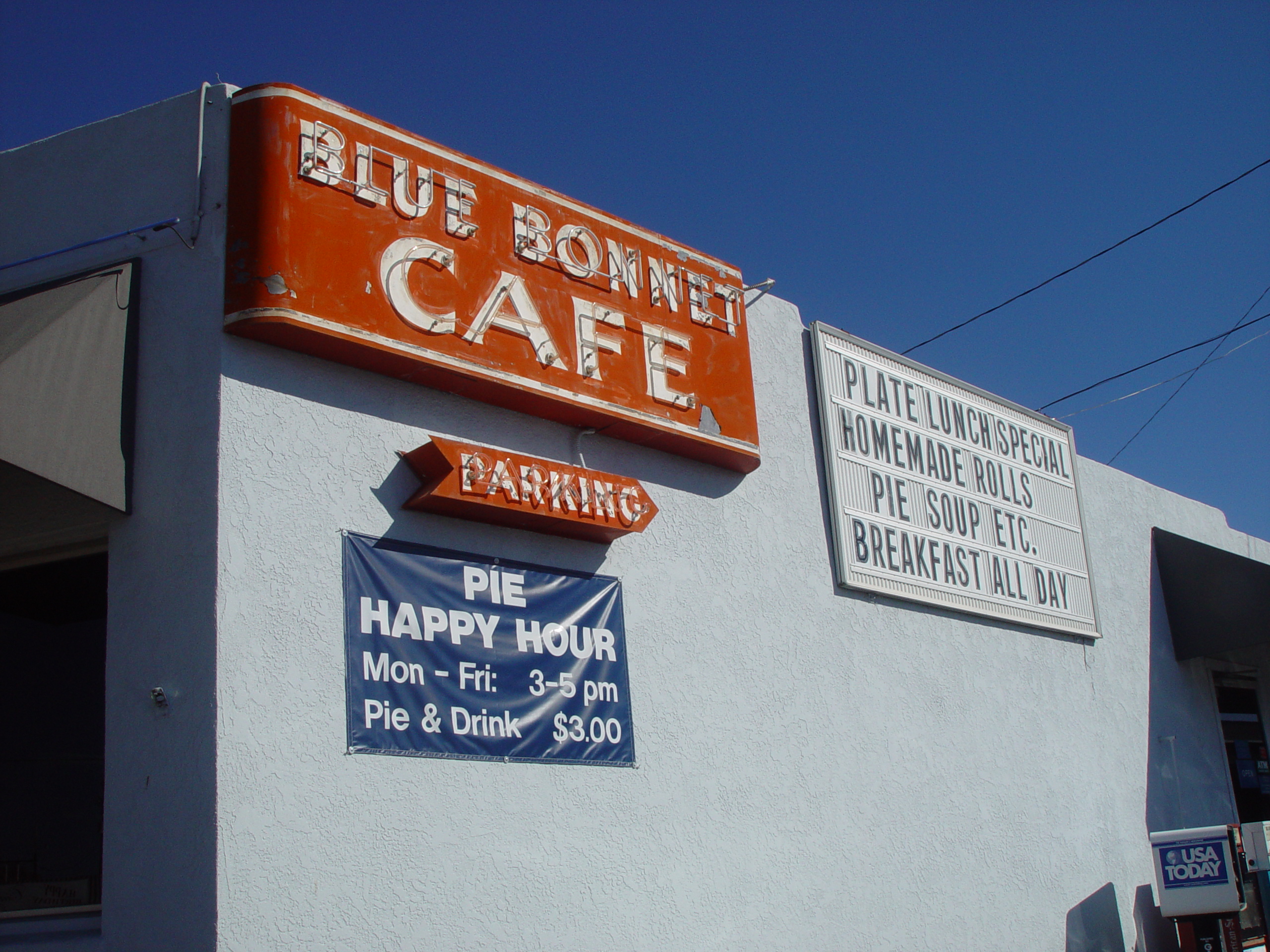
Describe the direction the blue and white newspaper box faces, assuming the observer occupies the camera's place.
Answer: facing to the right of the viewer

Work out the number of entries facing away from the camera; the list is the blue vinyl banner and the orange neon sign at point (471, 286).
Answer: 0

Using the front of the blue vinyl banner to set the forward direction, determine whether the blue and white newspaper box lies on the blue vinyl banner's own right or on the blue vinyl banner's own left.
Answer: on the blue vinyl banner's own left

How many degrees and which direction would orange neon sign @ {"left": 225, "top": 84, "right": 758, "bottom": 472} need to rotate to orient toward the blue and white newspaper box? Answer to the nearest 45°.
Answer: approximately 90° to its left

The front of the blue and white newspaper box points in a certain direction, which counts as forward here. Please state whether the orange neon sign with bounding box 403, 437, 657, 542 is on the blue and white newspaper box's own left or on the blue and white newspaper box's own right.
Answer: on the blue and white newspaper box's own right

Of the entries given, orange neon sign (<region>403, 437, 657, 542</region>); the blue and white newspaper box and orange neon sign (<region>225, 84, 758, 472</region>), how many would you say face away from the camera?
0

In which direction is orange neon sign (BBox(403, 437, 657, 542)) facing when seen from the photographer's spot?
facing the viewer and to the right of the viewer

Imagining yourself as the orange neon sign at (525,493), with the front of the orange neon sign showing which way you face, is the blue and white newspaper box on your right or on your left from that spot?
on your left
